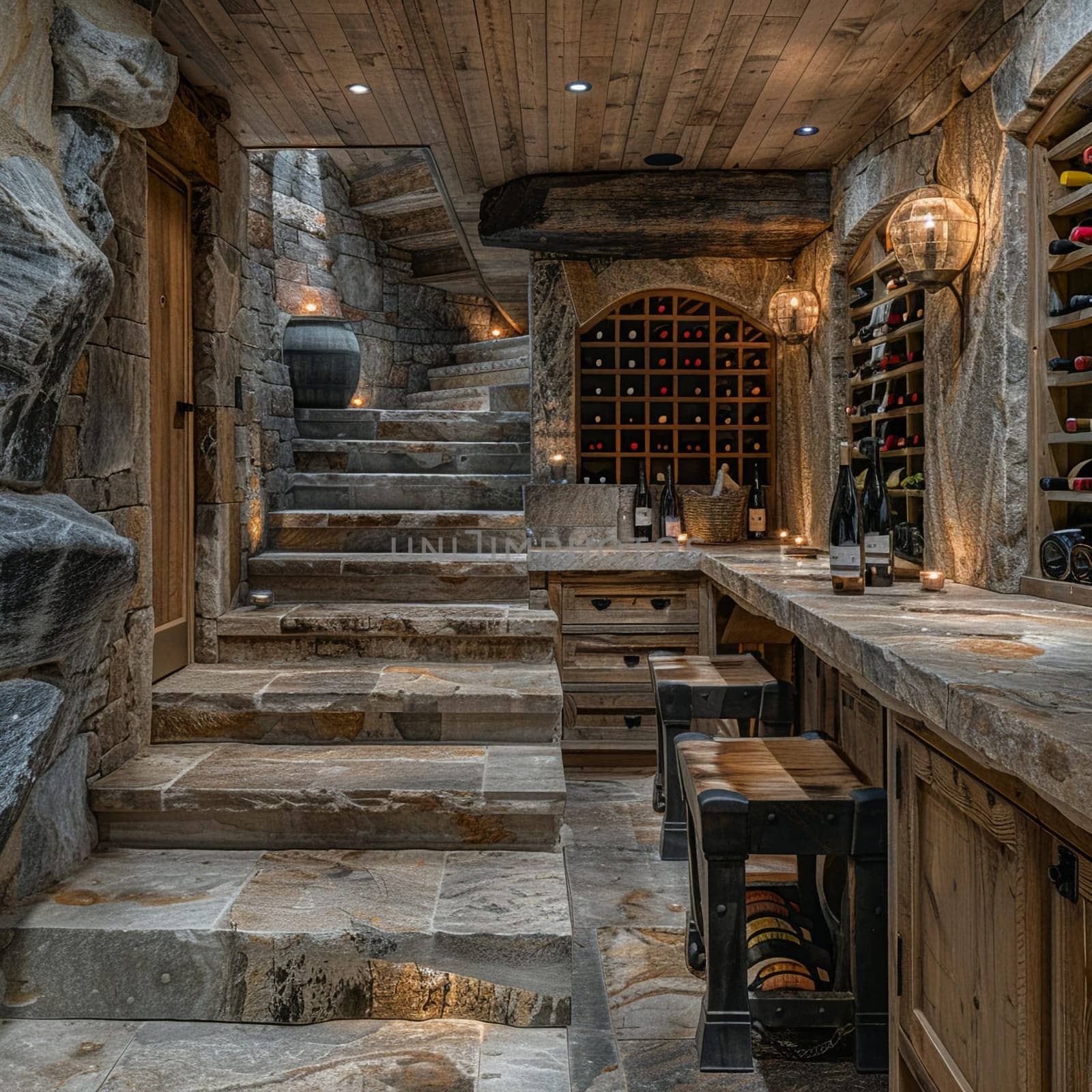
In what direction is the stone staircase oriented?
toward the camera

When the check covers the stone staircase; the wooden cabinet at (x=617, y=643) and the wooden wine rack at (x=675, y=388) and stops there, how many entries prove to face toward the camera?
3

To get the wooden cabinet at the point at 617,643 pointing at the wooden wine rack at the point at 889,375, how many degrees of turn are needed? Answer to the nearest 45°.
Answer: approximately 45° to its left

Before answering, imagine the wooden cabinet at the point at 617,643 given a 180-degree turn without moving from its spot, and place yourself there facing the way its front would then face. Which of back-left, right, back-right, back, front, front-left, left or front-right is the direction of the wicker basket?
front-right

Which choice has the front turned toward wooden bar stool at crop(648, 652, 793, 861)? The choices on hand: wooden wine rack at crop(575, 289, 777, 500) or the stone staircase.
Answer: the wooden wine rack

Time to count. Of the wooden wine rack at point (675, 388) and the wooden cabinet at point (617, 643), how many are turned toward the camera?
2

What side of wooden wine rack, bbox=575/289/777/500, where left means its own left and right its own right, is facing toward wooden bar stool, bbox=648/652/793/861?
front

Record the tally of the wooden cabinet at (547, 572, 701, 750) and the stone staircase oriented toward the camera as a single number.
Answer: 2

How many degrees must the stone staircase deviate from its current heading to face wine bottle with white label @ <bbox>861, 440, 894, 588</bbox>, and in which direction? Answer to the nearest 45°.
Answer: approximately 90° to its left

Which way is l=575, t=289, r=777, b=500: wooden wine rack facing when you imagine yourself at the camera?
facing the viewer

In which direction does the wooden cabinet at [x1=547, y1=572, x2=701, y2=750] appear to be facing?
toward the camera

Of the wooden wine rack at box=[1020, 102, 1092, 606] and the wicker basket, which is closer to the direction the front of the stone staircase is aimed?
the wooden wine rack

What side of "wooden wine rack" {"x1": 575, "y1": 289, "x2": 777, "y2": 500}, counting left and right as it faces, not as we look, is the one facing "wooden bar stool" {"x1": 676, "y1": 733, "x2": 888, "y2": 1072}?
front

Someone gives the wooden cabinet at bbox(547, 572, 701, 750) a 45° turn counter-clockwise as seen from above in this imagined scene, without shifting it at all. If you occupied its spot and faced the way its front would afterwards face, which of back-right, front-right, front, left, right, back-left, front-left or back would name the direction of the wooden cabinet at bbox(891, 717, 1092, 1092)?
front-right

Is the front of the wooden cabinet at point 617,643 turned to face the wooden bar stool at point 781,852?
yes
